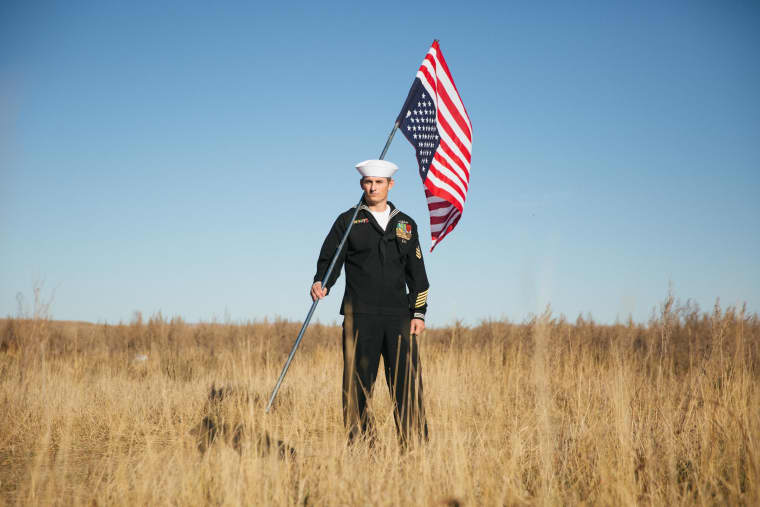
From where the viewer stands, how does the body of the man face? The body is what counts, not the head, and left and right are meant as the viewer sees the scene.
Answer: facing the viewer
